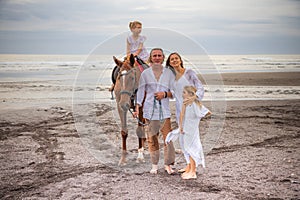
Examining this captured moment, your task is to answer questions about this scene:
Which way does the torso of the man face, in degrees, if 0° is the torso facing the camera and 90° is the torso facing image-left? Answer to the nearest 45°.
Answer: approximately 0°

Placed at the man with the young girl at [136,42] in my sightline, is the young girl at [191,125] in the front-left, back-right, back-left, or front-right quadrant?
back-right
